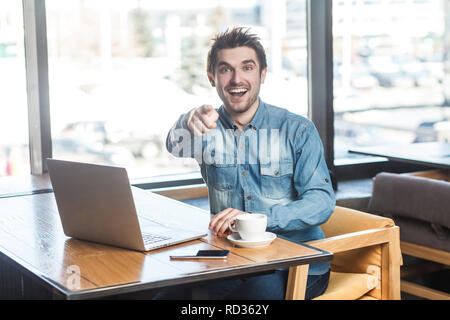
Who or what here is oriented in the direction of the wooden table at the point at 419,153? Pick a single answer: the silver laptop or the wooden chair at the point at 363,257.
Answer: the silver laptop

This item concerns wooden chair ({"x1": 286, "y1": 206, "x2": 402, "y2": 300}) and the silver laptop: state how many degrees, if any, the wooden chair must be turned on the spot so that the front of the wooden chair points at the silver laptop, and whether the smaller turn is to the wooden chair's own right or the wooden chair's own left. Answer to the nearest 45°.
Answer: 0° — it already faces it

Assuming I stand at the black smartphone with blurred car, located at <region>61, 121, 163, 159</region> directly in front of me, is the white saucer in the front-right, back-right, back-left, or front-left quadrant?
front-right

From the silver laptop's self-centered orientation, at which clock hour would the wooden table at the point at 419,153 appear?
The wooden table is roughly at 12 o'clock from the silver laptop.

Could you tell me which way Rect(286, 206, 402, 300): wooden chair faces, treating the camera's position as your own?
facing the viewer and to the left of the viewer

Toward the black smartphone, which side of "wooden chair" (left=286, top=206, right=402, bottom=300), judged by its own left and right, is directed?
front

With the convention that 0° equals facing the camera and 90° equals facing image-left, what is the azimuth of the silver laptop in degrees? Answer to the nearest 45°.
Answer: approximately 225°

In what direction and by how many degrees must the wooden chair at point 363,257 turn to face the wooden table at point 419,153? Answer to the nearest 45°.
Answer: approximately 135° to its right

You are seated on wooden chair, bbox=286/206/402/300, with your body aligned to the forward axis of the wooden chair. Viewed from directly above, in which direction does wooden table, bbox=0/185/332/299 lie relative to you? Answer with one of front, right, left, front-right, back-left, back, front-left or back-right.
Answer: front
